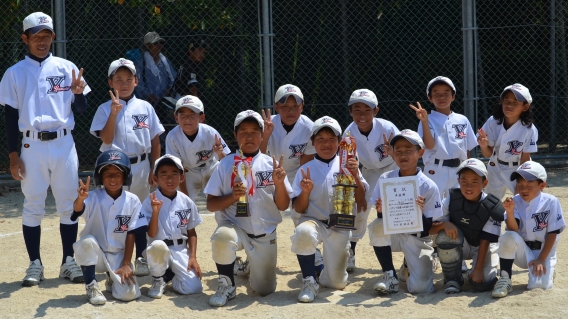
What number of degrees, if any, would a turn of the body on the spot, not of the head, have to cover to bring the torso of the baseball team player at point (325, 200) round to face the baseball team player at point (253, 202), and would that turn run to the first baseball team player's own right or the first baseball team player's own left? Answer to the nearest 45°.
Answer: approximately 90° to the first baseball team player's own right

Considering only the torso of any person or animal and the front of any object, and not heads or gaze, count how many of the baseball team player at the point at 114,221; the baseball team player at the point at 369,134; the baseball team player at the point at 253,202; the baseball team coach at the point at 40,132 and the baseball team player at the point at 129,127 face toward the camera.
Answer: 5

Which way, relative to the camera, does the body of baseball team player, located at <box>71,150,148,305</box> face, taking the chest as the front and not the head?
toward the camera

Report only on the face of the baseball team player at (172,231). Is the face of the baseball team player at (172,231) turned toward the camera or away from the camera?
toward the camera

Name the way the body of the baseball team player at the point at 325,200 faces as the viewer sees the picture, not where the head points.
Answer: toward the camera

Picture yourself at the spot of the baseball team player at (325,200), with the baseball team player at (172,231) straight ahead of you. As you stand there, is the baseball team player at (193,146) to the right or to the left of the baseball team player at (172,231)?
right

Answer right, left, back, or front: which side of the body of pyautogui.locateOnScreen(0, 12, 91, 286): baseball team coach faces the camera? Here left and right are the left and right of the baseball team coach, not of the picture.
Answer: front

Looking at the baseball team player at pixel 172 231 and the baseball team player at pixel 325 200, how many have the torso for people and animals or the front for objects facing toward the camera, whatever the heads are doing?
2

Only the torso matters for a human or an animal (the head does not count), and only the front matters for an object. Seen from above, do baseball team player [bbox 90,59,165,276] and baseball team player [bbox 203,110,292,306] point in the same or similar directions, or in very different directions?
same or similar directions

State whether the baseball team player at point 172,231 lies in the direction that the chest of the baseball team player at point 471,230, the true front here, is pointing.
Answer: no

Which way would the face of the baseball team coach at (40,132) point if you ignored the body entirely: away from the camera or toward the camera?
toward the camera

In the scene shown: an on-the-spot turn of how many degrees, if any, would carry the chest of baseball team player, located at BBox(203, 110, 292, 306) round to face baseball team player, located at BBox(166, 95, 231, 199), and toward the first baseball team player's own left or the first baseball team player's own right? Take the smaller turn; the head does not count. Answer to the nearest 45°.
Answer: approximately 135° to the first baseball team player's own right

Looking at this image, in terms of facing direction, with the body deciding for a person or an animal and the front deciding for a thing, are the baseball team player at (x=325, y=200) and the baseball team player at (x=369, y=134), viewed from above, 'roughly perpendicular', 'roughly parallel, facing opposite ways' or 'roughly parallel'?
roughly parallel

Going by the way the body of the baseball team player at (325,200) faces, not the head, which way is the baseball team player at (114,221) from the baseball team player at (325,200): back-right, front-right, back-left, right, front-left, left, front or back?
right

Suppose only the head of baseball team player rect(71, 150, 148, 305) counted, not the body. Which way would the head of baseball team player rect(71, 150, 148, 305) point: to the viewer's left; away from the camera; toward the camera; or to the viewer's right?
toward the camera

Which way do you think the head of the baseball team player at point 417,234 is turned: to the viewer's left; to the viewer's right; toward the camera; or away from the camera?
toward the camera

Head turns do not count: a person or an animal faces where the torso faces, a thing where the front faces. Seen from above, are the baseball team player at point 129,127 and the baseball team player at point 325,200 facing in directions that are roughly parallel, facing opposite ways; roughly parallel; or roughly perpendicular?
roughly parallel

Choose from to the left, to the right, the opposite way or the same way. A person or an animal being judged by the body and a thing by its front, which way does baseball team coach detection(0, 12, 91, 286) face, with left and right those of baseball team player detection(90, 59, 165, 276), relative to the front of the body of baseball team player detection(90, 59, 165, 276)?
the same way

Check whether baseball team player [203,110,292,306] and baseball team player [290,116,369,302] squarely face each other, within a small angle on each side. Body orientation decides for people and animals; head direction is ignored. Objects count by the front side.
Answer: no

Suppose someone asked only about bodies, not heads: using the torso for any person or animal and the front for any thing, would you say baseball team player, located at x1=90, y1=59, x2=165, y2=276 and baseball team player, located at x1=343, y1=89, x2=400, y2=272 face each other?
no
